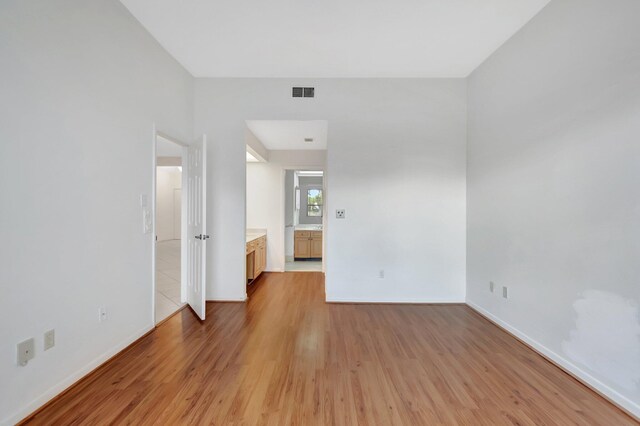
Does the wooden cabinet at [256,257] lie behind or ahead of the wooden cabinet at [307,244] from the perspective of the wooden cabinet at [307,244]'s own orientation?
ahead

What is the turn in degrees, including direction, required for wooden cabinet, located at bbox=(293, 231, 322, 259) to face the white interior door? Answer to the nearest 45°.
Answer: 0° — it already faces it

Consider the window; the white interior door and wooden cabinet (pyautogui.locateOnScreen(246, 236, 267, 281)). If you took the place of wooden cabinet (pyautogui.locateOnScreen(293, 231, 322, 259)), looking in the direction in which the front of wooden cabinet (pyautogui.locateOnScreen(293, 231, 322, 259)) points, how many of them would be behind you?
1

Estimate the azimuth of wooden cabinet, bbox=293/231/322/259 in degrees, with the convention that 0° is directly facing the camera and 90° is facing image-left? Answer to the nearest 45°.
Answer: approximately 0°

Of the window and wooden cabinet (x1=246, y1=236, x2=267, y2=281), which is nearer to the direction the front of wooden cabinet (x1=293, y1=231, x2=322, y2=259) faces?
the wooden cabinet

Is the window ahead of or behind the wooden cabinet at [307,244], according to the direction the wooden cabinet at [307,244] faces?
behind
